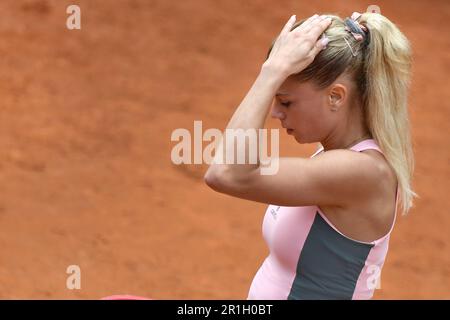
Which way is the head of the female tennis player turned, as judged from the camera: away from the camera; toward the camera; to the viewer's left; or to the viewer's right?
to the viewer's left

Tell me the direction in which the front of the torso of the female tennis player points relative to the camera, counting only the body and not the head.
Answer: to the viewer's left
